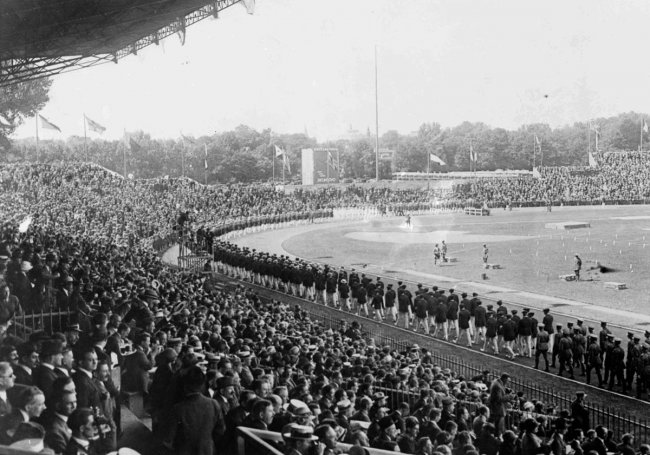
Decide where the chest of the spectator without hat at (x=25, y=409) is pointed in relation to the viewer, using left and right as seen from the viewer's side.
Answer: facing to the right of the viewer

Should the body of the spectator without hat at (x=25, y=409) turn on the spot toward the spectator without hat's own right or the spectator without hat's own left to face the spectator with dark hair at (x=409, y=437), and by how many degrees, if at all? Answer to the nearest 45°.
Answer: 0° — they already face them

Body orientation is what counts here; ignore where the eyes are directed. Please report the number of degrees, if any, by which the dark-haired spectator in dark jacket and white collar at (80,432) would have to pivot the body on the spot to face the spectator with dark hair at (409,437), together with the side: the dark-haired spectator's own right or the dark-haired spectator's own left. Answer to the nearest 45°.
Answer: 0° — they already face them

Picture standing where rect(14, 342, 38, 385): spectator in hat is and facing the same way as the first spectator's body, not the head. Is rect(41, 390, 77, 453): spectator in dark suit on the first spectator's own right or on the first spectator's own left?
on the first spectator's own right

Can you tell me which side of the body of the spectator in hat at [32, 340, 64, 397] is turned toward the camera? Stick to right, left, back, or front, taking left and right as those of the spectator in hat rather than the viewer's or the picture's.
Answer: right

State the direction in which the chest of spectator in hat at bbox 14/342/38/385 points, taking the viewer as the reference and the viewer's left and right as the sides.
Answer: facing to the right of the viewer
